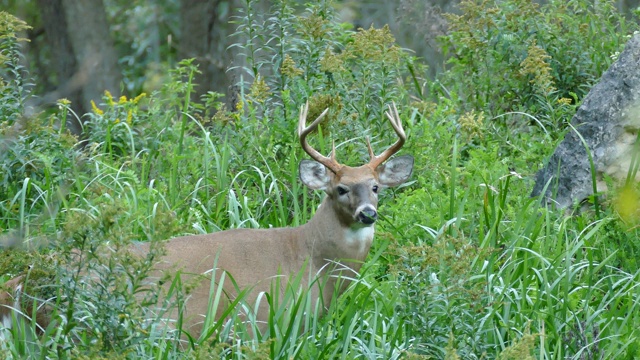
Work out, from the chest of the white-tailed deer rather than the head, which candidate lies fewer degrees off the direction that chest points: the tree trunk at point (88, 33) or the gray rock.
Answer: the gray rock

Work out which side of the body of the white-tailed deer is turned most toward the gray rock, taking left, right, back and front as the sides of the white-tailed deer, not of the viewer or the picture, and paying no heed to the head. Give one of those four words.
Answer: front

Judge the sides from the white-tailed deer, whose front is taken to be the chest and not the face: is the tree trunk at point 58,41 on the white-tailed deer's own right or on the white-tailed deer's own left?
on the white-tailed deer's own left

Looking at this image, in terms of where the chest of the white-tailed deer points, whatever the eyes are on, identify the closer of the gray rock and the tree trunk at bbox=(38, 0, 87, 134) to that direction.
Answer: the gray rock

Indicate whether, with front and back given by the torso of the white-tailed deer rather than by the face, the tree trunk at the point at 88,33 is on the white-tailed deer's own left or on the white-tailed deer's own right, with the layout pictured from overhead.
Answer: on the white-tailed deer's own left

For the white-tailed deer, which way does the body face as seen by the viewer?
to the viewer's right
